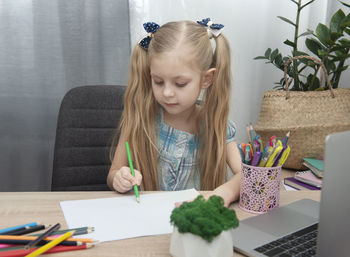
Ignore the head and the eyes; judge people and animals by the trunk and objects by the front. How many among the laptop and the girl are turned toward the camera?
1

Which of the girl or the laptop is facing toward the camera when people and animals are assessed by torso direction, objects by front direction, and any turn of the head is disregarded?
the girl

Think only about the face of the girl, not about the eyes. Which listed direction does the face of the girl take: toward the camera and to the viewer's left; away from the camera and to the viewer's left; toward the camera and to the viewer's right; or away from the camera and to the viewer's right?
toward the camera and to the viewer's left

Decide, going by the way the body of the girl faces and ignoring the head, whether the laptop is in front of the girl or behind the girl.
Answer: in front

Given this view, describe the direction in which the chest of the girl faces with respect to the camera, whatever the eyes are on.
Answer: toward the camera
